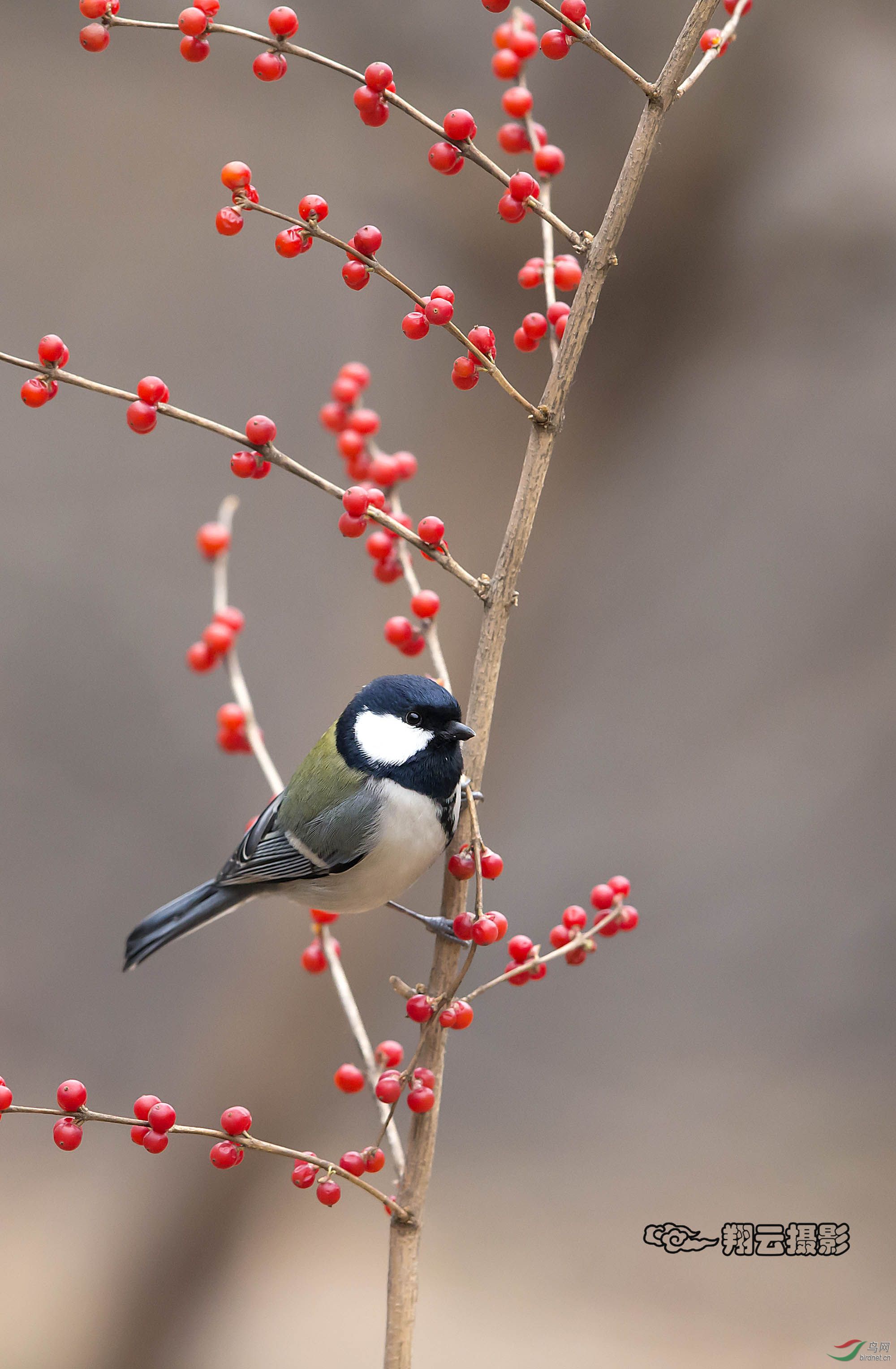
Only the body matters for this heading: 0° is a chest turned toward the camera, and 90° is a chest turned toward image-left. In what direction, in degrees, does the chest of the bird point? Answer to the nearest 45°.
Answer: approximately 270°
